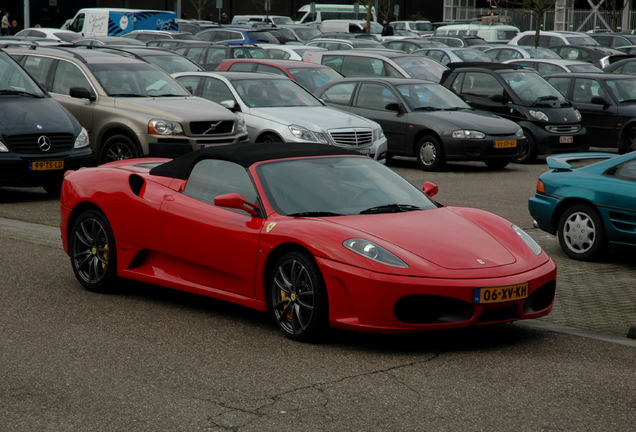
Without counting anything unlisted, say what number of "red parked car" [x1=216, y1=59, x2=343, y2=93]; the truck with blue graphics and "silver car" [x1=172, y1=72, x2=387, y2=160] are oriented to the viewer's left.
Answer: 1

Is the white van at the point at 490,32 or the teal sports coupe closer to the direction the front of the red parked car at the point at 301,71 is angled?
the teal sports coupe

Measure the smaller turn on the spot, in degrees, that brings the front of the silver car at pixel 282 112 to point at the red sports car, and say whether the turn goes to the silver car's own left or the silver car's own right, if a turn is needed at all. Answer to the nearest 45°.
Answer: approximately 45° to the silver car's own right

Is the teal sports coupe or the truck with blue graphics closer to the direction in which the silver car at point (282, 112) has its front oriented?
the teal sports coupe

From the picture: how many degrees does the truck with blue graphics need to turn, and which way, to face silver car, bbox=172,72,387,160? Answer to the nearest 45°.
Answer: approximately 90° to its left

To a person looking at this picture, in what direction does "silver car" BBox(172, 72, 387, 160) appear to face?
facing the viewer and to the right of the viewer

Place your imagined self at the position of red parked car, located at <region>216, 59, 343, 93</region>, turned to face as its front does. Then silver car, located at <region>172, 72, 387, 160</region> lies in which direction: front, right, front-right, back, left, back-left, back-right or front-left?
front-right

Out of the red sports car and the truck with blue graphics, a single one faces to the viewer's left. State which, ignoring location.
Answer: the truck with blue graphics

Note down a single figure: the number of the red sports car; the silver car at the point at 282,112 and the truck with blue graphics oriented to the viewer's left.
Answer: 1

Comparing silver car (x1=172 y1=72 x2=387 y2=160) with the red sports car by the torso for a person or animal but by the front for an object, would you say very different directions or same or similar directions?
same or similar directions

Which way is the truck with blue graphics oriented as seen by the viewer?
to the viewer's left

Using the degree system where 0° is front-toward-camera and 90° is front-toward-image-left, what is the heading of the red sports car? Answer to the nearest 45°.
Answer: approximately 315°

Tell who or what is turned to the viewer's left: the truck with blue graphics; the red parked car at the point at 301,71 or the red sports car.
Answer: the truck with blue graphics

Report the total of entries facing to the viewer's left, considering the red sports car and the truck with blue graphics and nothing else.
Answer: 1

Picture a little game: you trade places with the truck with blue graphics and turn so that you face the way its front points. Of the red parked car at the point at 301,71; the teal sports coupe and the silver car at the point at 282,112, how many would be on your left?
3

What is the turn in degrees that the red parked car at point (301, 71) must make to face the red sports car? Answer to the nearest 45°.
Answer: approximately 45° to its right

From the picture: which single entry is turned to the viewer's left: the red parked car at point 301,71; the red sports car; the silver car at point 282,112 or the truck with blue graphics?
the truck with blue graphics

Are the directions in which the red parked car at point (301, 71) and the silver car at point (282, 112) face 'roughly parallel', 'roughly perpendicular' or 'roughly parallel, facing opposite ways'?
roughly parallel

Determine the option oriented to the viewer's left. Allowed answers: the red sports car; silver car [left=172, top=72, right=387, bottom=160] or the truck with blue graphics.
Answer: the truck with blue graphics

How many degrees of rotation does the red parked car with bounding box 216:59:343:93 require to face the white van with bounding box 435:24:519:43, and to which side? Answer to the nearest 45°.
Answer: approximately 135° to its left

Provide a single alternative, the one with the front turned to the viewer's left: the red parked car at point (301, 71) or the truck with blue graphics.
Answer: the truck with blue graphics
